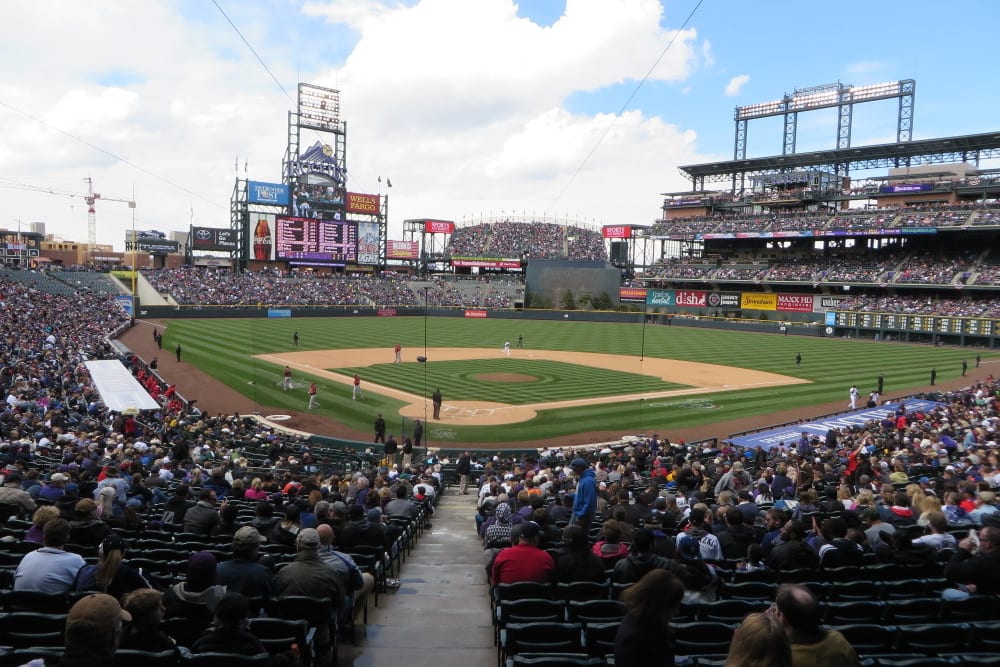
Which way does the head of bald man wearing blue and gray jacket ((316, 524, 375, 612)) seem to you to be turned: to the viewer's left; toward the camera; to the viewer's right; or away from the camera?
away from the camera

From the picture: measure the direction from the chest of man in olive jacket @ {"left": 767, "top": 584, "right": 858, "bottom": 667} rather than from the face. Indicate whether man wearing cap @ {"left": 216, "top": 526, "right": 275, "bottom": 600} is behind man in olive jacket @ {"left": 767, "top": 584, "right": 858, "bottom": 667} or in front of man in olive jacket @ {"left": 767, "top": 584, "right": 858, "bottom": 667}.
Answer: in front

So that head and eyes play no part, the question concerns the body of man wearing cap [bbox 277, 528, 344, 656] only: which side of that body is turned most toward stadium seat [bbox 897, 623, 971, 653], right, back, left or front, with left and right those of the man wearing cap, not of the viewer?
right

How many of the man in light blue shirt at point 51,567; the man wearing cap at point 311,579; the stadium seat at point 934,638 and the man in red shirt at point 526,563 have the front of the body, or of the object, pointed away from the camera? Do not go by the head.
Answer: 4

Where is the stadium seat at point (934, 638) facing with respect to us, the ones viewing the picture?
facing away from the viewer

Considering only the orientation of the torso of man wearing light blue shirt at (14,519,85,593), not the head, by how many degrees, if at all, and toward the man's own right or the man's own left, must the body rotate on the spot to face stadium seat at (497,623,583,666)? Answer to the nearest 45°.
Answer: approximately 135° to the man's own right

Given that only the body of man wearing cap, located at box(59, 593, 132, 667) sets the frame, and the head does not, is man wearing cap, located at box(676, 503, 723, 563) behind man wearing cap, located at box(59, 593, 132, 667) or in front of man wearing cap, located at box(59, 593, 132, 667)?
in front

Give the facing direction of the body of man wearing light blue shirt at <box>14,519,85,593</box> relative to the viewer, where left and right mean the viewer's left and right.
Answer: facing away from the viewer

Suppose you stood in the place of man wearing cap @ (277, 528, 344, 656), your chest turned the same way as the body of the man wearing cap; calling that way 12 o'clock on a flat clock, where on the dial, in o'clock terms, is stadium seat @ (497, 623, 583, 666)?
The stadium seat is roughly at 4 o'clock from the man wearing cap.

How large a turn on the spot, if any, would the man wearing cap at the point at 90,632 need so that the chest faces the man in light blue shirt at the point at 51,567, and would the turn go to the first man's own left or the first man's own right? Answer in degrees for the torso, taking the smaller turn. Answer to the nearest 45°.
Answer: approximately 45° to the first man's own left

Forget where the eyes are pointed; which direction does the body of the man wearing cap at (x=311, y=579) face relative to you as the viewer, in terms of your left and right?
facing away from the viewer

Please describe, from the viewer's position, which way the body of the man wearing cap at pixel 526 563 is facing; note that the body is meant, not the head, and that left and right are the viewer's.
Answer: facing away from the viewer

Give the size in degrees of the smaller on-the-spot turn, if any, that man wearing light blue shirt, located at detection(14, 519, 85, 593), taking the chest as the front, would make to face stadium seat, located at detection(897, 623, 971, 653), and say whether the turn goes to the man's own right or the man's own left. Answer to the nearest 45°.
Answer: approximately 135° to the man's own right

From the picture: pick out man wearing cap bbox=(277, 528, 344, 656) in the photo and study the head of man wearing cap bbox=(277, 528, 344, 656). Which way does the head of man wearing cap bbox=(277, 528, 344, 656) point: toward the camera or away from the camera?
away from the camera
